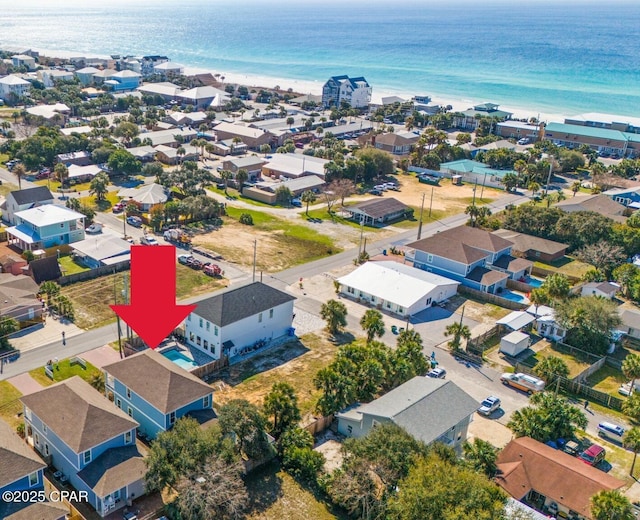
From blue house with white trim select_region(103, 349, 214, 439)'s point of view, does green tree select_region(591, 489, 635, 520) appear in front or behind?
behind

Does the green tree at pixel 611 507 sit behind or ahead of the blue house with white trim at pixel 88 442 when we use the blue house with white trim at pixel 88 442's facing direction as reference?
behind

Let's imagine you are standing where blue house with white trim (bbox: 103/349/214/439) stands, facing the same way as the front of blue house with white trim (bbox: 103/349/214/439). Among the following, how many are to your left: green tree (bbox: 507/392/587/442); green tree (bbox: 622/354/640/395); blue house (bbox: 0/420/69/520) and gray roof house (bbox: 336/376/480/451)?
1

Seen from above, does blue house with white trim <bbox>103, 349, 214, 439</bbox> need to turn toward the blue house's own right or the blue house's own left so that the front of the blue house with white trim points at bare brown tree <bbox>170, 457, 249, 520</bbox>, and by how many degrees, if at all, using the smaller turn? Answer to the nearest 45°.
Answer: approximately 135° to the blue house's own left

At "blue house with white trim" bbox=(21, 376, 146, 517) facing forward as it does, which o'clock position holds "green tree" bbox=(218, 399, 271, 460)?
The green tree is roughly at 5 o'clock from the blue house with white trim.

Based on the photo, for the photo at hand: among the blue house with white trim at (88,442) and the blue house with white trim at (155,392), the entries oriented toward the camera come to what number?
0

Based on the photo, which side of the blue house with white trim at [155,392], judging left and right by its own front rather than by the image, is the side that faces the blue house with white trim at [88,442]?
left

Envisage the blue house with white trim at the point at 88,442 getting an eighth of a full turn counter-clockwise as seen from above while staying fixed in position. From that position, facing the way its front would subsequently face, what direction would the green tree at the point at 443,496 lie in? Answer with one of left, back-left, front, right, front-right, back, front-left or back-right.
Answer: back-left

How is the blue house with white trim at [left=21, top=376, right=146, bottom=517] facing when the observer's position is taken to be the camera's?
facing away from the viewer and to the left of the viewer
